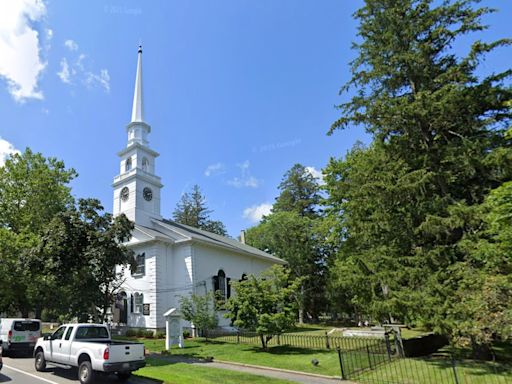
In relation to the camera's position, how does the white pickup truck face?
facing away from the viewer and to the left of the viewer

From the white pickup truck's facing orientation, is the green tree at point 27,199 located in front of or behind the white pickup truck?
in front

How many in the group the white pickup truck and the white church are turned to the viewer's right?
0

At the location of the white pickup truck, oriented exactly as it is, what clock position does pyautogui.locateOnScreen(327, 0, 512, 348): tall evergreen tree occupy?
The tall evergreen tree is roughly at 5 o'clock from the white pickup truck.

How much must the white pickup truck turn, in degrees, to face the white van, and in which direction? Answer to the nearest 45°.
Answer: approximately 45° to its right

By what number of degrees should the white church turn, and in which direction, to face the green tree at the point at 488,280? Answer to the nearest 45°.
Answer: approximately 90° to its left

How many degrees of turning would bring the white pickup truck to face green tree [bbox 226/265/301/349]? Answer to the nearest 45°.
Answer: approximately 90° to its right

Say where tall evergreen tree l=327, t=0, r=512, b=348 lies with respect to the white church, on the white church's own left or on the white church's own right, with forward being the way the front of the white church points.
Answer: on the white church's own left

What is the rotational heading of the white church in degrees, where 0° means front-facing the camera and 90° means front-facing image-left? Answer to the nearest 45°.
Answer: approximately 45°

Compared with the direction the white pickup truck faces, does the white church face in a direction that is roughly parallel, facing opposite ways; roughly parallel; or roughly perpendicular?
roughly perpendicular

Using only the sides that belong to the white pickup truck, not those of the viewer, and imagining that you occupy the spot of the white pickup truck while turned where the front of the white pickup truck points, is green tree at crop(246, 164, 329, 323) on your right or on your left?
on your right
